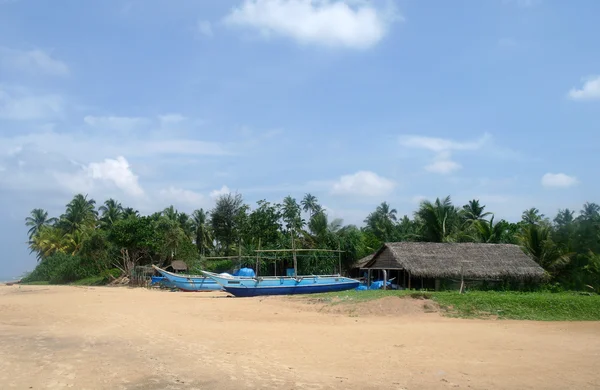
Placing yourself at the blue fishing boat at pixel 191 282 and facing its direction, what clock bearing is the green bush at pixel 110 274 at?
The green bush is roughly at 2 o'clock from the blue fishing boat.

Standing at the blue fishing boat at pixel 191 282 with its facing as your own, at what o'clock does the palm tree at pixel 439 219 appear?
The palm tree is roughly at 6 o'clock from the blue fishing boat.

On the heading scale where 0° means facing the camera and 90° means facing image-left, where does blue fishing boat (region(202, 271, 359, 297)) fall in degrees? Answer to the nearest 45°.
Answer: approximately 90°

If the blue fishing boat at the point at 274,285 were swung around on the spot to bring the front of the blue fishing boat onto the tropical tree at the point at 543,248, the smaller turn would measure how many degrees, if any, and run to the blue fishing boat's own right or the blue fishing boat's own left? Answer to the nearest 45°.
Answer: approximately 180°

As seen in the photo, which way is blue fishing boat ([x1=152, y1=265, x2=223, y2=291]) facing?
to the viewer's left

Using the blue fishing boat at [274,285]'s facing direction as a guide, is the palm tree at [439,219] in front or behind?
behind

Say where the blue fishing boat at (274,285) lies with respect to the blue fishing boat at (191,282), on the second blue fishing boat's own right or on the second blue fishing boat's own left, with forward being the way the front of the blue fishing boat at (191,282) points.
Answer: on the second blue fishing boat's own left

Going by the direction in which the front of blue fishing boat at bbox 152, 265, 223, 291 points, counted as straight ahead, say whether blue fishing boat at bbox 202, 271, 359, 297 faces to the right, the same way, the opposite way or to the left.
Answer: the same way

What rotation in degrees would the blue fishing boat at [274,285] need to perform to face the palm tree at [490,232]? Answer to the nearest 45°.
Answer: approximately 135° to its right

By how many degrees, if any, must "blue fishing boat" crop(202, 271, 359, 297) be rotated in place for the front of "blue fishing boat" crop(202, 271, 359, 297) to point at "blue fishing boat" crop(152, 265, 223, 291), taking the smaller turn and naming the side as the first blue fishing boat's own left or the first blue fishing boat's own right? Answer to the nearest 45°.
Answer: approximately 45° to the first blue fishing boat's own right

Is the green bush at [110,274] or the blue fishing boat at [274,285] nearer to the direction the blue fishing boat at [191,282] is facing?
the green bush

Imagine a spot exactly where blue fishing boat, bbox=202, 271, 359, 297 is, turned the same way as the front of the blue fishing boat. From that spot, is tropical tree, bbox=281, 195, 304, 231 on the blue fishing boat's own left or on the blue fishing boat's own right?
on the blue fishing boat's own right

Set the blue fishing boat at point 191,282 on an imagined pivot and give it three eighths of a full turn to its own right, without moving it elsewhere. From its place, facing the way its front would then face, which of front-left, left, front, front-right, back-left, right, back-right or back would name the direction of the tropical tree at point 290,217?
front

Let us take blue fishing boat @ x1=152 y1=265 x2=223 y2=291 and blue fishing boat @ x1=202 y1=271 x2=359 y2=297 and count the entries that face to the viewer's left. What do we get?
2

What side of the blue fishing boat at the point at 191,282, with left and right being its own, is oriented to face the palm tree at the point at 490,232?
back
